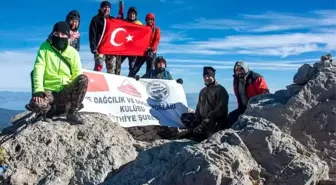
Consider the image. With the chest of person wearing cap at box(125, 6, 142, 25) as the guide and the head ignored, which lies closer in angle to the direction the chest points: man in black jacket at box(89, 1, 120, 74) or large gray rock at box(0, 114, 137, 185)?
the large gray rock

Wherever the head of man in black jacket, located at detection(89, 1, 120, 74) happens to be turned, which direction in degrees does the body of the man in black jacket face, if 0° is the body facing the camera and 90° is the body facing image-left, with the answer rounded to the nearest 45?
approximately 315°

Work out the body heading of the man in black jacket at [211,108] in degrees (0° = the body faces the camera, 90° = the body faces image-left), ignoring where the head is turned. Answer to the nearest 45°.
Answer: approximately 45°

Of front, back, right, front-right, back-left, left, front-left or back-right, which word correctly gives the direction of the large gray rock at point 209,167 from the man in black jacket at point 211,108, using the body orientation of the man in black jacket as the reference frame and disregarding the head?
front-left

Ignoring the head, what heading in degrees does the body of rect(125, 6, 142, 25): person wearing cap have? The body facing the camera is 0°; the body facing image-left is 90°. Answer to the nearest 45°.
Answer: approximately 0°

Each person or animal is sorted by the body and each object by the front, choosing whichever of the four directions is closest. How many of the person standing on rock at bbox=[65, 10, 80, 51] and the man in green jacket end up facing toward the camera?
2

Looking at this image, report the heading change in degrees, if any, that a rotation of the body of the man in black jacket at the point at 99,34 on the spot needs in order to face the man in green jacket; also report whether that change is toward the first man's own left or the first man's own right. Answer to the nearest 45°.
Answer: approximately 45° to the first man's own right

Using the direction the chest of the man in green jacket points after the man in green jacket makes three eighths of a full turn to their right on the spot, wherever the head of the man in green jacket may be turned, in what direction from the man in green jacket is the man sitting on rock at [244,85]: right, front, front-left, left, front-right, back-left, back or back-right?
back-right
